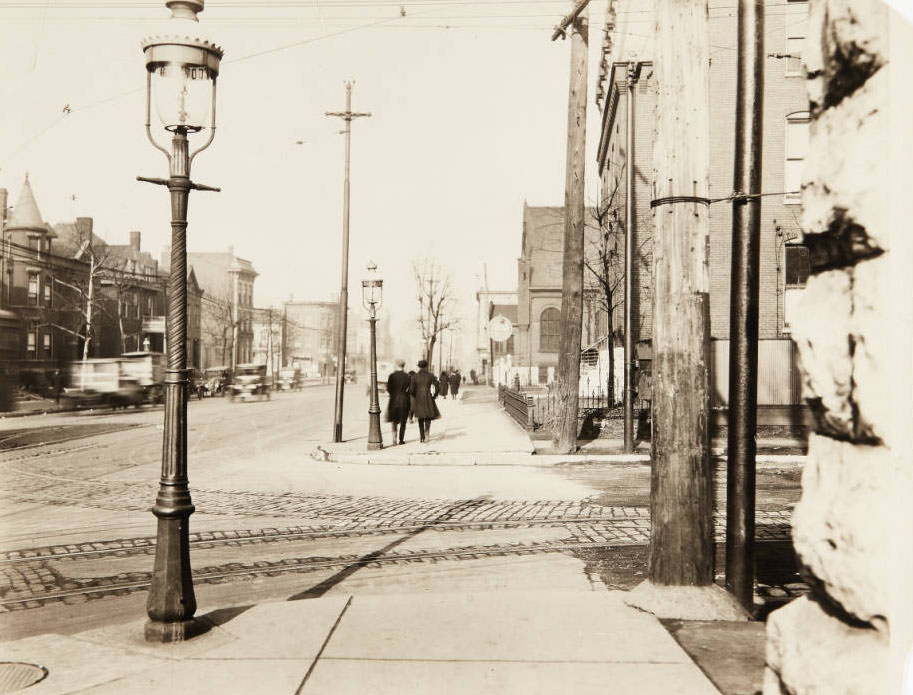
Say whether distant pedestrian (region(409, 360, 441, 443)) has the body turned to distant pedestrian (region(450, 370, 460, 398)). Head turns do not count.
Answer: yes

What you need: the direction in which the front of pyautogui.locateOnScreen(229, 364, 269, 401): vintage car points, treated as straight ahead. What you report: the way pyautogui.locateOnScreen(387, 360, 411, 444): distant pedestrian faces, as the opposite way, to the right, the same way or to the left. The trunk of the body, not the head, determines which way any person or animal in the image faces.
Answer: the opposite way

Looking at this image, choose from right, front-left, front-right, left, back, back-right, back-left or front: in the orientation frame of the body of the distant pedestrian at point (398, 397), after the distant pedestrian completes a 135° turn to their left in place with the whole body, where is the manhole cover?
front-left

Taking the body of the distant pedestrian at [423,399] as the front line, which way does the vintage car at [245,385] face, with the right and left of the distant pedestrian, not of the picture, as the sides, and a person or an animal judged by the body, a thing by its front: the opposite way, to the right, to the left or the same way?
the opposite way

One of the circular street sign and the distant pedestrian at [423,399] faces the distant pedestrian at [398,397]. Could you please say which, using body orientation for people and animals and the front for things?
the circular street sign

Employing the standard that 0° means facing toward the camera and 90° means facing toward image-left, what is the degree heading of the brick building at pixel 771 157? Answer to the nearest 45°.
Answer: approximately 90°

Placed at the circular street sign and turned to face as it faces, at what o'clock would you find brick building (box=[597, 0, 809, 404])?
The brick building is roughly at 11 o'clock from the circular street sign.

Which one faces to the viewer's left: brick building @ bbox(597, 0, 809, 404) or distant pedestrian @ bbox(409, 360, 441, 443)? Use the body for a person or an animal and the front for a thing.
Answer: the brick building

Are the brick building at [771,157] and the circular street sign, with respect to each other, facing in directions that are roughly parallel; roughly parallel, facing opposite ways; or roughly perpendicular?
roughly perpendicular

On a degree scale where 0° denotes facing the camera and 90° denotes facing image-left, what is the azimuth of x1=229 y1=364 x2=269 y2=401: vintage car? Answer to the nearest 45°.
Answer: approximately 0°

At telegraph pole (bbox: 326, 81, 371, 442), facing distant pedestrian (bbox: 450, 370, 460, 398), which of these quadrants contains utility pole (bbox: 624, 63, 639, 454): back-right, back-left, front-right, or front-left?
back-right

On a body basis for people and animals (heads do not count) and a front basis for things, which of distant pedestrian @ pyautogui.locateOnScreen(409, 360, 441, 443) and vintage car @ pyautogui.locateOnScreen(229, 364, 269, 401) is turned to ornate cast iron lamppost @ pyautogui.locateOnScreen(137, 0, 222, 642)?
the vintage car

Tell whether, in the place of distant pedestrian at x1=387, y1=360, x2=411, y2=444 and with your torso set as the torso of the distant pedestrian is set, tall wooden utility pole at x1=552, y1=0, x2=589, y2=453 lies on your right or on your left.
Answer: on your right
